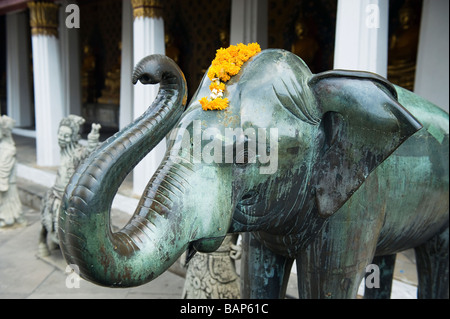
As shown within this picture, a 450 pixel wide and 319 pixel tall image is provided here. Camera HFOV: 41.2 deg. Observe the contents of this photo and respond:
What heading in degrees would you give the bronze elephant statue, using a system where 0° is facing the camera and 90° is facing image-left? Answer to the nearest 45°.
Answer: approximately 45°

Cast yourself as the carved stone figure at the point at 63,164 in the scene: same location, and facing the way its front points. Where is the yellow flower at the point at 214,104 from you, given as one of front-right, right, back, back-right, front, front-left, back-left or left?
front-left

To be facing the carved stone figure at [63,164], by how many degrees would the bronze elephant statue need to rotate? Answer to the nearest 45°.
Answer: approximately 90° to its right

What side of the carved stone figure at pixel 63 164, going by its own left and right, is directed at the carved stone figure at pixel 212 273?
left

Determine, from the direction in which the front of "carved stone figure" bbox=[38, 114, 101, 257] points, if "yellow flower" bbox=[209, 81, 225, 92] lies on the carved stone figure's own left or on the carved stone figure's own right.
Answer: on the carved stone figure's own left

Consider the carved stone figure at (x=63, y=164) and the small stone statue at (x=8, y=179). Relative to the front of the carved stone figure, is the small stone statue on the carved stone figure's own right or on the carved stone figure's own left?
on the carved stone figure's own right

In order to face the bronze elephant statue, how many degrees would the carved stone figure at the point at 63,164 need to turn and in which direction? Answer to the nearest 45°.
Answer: approximately 45° to its left

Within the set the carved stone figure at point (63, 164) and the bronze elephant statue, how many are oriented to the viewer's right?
0

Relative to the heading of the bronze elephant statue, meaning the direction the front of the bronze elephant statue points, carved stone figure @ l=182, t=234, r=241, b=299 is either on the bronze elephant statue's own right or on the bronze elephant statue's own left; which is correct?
on the bronze elephant statue's own right
